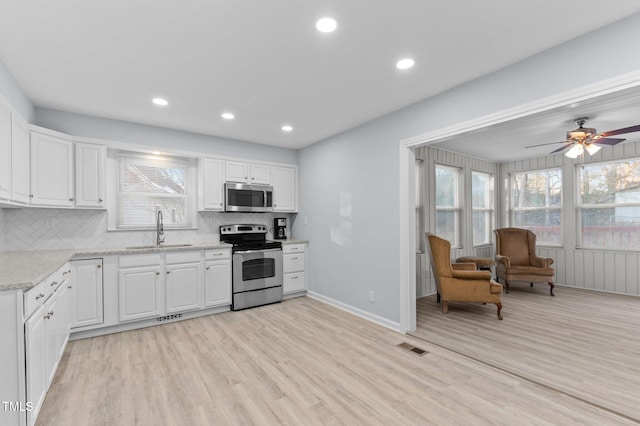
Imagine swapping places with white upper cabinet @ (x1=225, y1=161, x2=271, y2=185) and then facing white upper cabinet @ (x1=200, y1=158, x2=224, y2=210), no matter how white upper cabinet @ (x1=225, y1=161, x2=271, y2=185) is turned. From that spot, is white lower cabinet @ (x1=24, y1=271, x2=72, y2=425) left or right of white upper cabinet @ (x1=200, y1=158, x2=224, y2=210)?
left

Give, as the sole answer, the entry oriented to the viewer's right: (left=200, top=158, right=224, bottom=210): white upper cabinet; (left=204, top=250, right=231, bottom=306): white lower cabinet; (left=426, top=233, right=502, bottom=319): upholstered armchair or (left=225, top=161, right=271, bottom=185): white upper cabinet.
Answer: the upholstered armchair

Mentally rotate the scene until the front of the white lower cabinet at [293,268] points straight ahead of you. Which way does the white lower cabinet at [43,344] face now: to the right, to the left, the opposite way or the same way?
to the left

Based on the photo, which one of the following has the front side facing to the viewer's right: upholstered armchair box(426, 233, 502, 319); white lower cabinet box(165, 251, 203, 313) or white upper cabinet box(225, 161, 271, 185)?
the upholstered armchair

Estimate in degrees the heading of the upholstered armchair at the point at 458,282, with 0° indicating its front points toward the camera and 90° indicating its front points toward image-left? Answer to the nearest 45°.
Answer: approximately 270°

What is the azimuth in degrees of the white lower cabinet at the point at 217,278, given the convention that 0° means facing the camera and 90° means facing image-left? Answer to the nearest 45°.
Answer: approximately 0°

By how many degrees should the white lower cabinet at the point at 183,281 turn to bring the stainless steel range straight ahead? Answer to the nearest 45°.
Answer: approximately 90° to its left

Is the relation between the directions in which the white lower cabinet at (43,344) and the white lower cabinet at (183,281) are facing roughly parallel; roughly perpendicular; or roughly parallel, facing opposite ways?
roughly perpendicular

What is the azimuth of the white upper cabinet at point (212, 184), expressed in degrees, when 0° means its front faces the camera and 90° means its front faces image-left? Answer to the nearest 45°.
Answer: approximately 0°
